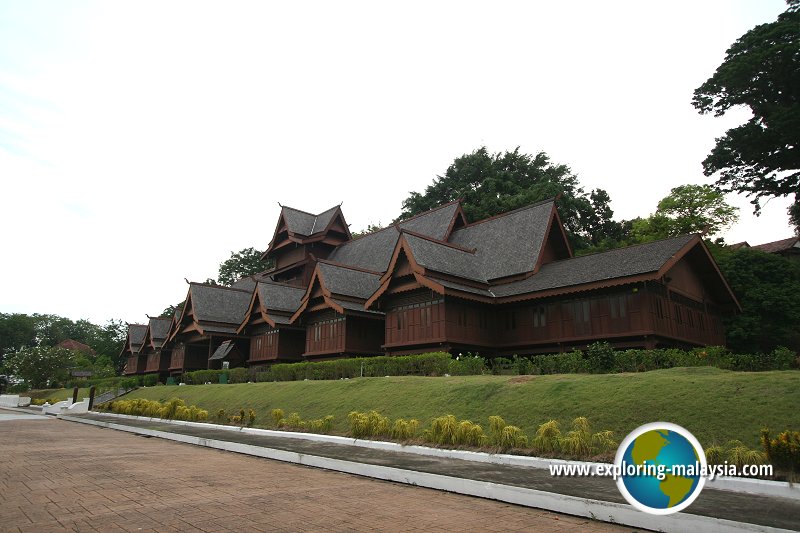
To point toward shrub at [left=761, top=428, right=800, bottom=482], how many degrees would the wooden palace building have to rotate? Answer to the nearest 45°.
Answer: approximately 45° to its left

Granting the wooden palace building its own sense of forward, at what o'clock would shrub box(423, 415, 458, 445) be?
The shrub is roughly at 11 o'clock from the wooden palace building.

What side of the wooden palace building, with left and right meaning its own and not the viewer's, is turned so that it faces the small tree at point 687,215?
back

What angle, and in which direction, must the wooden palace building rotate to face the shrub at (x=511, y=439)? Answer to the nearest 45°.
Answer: approximately 45° to its left

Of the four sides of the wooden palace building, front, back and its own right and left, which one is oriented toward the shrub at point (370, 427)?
front

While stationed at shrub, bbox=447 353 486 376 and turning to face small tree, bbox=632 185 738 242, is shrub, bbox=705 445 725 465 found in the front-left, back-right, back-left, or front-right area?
back-right

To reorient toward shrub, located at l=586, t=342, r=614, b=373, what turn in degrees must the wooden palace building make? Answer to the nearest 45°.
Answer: approximately 45° to its left

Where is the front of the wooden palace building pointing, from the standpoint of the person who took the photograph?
facing the viewer and to the left of the viewer

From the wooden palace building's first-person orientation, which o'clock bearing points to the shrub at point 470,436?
The shrub is roughly at 11 o'clock from the wooden palace building.

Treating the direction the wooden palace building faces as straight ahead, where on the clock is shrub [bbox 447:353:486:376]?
The shrub is roughly at 11 o'clock from the wooden palace building.

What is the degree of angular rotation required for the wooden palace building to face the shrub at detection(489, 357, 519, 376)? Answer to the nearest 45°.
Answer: approximately 45° to its left

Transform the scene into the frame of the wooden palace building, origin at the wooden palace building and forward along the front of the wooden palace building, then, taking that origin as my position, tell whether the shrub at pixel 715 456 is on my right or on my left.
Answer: on my left

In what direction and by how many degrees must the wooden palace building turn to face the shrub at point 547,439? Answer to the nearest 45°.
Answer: approximately 45° to its left

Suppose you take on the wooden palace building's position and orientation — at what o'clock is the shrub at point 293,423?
The shrub is roughly at 12 o'clock from the wooden palace building.

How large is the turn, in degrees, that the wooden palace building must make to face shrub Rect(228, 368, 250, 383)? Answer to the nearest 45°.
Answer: approximately 90° to its right

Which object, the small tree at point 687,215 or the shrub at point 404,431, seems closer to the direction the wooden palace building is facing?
the shrub
